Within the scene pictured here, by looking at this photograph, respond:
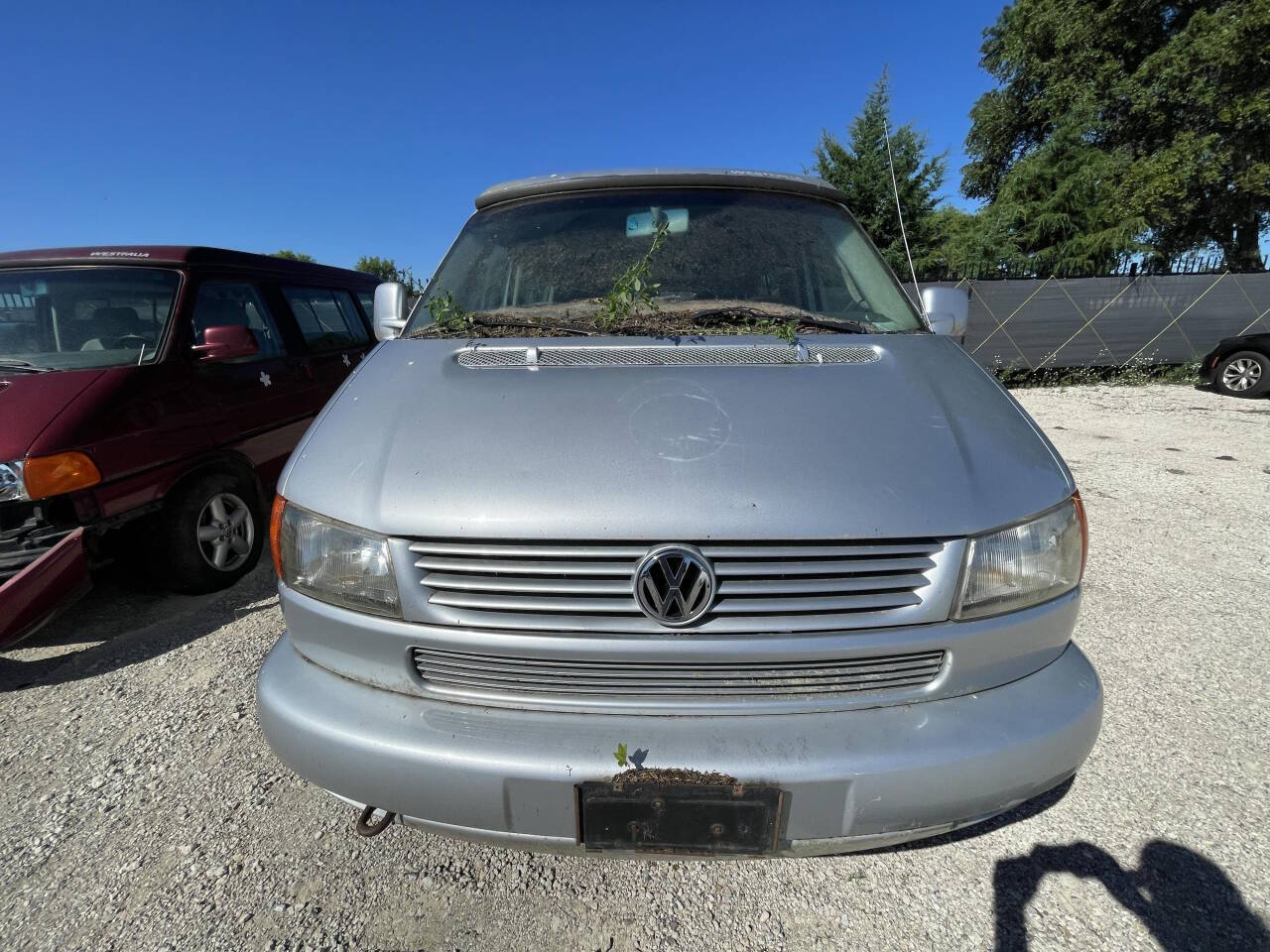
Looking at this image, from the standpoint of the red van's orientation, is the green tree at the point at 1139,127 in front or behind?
behind

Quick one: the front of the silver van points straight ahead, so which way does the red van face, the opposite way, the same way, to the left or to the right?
the same way

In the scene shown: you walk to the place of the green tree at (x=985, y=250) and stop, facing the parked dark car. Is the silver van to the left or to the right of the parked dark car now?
right

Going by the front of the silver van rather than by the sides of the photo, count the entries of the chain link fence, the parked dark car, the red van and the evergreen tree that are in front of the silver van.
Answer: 0

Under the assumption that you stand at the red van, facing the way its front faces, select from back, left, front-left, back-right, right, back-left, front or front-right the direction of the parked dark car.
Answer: back-left

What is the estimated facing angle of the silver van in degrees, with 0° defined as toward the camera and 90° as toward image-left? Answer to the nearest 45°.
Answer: approximately 0°

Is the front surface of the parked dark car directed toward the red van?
no

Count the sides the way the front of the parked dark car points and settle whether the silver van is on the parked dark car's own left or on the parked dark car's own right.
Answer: on the parked dark car's own left

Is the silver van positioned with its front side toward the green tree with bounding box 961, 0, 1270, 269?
no

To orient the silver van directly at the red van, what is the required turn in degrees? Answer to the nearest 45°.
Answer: approximately 135° to its right

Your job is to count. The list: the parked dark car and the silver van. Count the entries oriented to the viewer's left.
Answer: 1

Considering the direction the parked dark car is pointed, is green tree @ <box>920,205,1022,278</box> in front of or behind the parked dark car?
in front

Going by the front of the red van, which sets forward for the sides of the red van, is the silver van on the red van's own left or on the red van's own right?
on the red van's own left

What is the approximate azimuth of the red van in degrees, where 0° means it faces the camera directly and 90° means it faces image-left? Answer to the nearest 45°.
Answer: approximately 45°

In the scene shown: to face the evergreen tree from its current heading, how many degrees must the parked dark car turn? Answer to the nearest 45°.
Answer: approximately 45° to its right
